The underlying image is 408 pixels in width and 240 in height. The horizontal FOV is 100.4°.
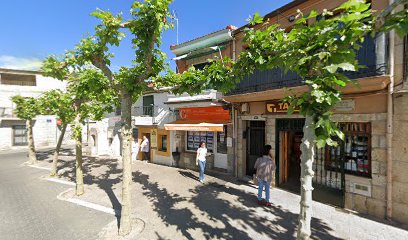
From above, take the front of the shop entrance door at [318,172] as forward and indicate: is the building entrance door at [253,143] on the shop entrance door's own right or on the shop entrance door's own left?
on the shop entrance door's own right

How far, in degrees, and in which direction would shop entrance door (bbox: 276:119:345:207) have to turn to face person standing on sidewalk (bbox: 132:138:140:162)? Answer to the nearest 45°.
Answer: approximately 45° to its right

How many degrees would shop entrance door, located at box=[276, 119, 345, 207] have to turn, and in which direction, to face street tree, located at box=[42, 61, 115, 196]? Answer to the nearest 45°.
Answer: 0° — it already faces it

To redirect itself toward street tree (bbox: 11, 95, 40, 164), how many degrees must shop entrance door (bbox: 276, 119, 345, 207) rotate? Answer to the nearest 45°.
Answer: approximately 45° to its right

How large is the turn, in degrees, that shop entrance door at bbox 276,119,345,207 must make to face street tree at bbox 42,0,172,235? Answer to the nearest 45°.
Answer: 0° — it already faces it

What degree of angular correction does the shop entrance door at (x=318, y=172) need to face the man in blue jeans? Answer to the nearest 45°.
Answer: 0° — it already faces them

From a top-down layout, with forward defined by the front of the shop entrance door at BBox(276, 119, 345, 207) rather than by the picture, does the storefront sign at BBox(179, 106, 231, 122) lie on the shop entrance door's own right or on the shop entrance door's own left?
on the shop entrance door's own right

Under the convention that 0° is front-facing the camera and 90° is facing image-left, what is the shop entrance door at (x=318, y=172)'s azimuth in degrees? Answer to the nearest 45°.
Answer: approximately 45°
